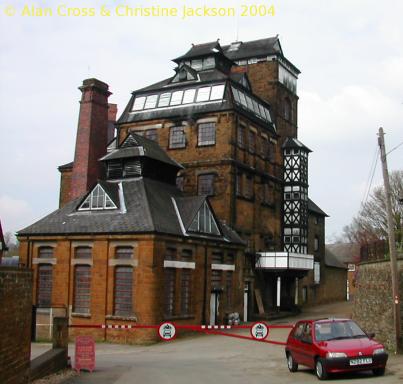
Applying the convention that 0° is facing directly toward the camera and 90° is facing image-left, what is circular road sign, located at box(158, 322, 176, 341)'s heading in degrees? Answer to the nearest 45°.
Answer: approximately 0°

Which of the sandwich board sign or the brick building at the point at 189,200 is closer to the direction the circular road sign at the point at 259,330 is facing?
the sandwich board sign

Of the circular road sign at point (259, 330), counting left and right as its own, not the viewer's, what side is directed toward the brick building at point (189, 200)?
back

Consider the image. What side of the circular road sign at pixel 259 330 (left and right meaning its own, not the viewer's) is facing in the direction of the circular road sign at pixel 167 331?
right

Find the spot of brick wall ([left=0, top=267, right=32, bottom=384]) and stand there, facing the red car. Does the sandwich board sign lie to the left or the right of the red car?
left

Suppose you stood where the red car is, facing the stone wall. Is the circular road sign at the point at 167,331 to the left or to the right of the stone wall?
left

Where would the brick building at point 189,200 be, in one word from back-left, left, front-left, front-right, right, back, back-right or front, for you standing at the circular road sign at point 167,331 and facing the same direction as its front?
back

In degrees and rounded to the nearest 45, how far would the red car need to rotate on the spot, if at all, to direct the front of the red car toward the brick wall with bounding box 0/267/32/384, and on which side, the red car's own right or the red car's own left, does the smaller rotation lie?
approximately 90° to the red car's own right

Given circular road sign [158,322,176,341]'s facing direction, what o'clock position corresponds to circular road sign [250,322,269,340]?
circular road sign [250,322,269,340] is roughly at 10 o'clock from circular road sign [158,322,176,341].

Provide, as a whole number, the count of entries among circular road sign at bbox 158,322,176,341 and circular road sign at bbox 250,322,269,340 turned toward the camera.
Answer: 2

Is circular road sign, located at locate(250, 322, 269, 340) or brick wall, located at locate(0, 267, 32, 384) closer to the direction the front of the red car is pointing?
the brick wall
